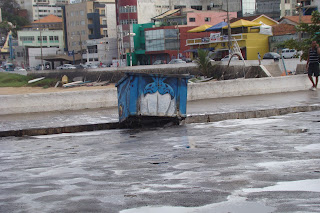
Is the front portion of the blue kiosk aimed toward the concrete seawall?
no

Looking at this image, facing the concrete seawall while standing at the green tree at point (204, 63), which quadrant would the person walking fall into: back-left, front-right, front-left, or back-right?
front-left

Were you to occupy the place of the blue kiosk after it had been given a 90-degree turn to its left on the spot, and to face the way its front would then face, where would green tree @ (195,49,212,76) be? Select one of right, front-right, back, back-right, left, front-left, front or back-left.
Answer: left

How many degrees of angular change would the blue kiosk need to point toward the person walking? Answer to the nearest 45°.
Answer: approximately 135° to its left

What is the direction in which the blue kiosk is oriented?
toward the camera
